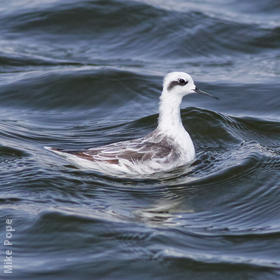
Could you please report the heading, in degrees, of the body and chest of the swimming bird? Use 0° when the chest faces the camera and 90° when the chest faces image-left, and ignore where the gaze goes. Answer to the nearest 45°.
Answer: approximately 270°
